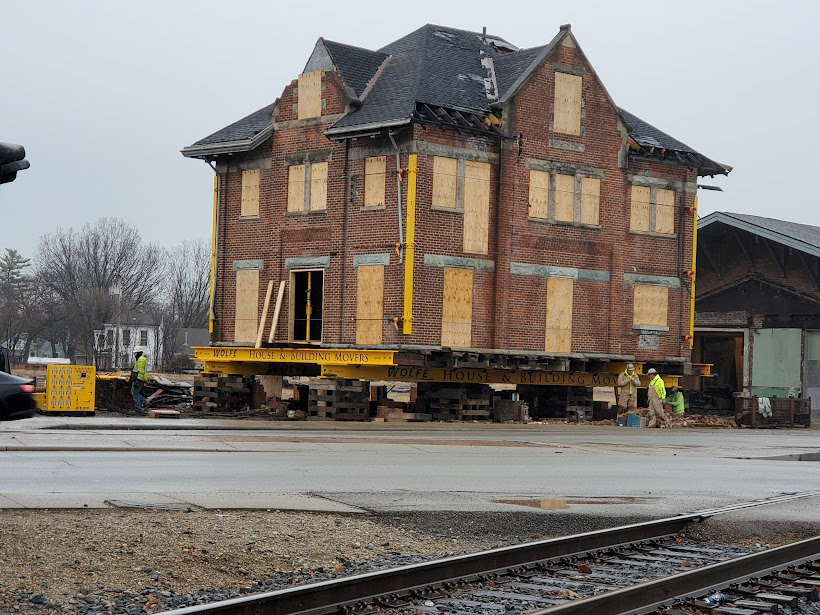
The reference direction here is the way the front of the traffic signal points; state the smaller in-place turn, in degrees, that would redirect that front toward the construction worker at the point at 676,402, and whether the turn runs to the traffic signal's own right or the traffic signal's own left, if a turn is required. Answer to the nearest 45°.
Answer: approximately 45° to the traffic signal's own left

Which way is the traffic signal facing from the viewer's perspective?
to the viewer's right

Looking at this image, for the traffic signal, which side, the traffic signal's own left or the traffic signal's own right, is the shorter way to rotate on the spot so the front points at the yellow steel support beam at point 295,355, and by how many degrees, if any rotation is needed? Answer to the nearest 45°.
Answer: approximately 90° to the traffic signal's own left

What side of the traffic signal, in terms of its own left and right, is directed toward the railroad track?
front

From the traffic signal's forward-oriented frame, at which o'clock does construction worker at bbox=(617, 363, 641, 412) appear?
The construction worker is roughly at 10 o'clock from the traffic signal.

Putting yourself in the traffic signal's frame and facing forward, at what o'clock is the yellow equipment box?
The yellow equipment box is roughly at 9 o'clock from the traffic signal.
